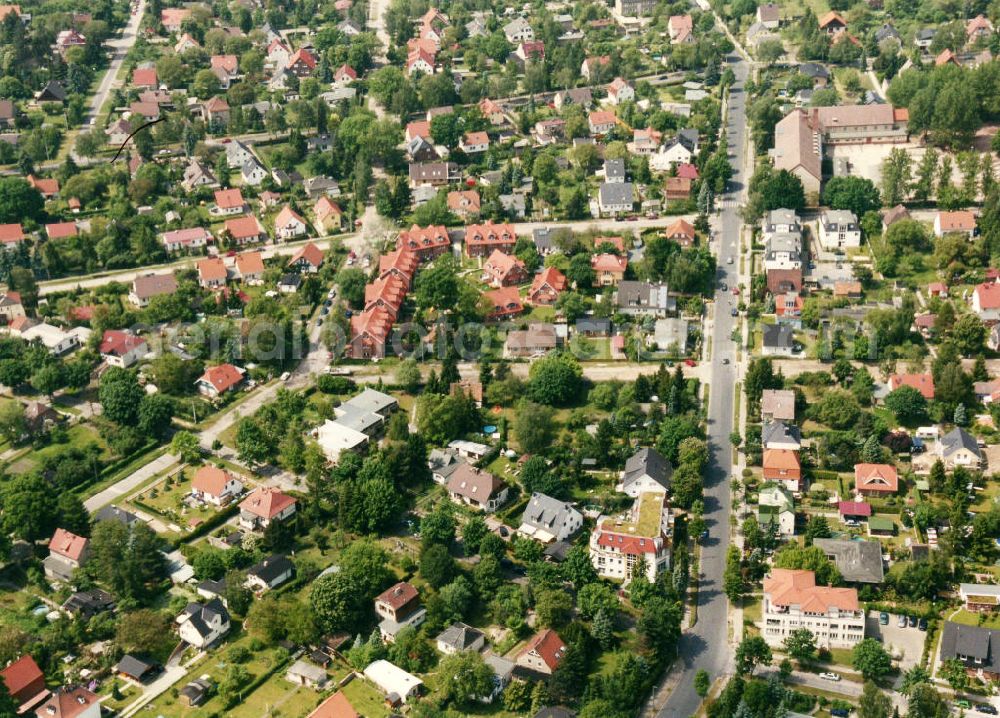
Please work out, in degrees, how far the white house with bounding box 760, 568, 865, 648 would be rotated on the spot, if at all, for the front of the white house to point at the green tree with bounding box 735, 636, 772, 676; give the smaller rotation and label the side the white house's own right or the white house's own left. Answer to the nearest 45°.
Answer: approximately 45° to the white house's own right

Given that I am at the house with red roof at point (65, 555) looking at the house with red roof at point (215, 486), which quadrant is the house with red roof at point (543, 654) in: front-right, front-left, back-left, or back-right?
front-right

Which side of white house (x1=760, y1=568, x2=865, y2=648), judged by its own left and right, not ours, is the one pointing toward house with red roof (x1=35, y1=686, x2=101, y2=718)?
right

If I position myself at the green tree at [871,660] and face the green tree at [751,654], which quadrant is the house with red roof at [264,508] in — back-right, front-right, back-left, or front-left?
front-right

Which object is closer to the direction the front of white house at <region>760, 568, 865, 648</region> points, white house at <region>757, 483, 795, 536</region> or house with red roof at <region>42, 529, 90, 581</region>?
the house with red roof

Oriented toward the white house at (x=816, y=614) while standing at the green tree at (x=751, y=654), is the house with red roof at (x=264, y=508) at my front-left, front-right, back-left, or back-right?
back-left

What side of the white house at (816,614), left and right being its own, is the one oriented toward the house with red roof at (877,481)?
back

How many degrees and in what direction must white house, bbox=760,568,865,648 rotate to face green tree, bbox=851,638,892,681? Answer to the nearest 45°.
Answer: approximately 45° to its left

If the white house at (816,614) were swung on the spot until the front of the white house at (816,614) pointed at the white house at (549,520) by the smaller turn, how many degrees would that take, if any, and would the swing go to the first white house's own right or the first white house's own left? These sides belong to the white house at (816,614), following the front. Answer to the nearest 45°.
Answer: approximately 90° to the first white house's own right

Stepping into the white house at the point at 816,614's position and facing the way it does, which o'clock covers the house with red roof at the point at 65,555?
The house with red roof is roughly at 3 o'clock from the white house.

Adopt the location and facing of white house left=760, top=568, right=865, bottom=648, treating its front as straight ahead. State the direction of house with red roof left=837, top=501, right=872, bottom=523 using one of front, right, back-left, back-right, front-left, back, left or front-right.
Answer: back

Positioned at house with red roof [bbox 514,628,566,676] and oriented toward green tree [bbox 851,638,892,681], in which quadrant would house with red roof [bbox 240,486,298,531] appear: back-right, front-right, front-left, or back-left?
back-left

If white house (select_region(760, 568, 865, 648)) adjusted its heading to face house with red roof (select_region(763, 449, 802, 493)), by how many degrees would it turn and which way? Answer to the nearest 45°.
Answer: approximately 180°

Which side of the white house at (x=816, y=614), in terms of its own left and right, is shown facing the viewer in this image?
front

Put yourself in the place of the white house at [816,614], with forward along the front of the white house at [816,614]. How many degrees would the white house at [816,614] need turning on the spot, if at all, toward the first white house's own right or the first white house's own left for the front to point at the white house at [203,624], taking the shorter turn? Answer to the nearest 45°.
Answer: approximately 90° to the first white house's own right

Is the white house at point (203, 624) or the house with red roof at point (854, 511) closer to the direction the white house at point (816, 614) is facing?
the white house

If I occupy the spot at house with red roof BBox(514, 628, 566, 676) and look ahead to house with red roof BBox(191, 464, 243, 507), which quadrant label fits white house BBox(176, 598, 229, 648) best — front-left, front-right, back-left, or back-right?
front-left
